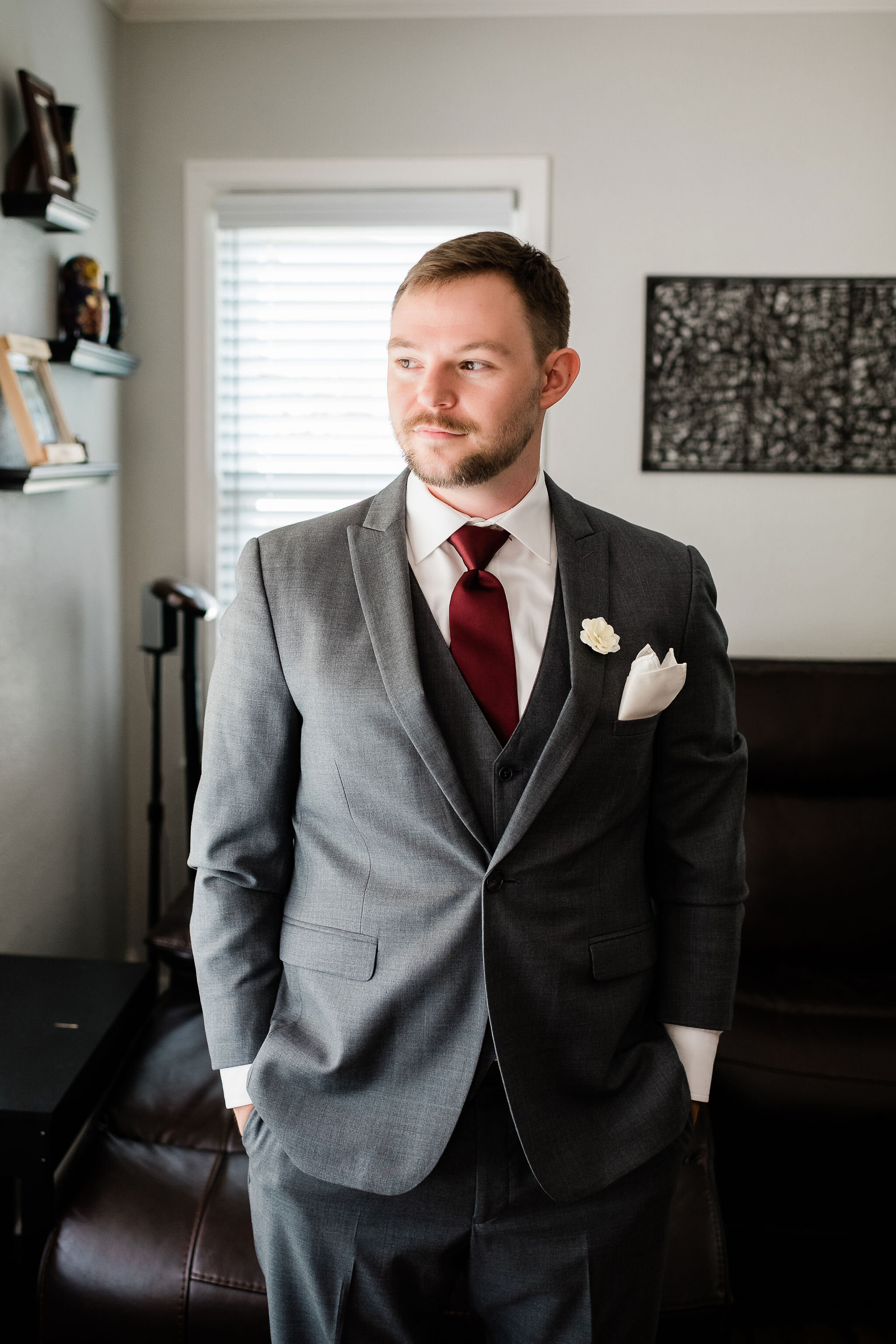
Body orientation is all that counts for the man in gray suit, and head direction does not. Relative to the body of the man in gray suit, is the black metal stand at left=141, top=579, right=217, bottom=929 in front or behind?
behind

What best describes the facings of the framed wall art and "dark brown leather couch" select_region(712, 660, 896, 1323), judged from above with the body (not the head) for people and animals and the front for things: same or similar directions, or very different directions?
same or similar directions

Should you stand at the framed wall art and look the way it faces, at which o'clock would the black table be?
The black table is roughly at 1 o'clock from the framed wall art.

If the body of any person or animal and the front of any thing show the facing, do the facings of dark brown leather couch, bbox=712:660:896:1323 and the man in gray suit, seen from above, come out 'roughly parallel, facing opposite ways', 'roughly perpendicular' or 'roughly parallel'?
roughly parallel

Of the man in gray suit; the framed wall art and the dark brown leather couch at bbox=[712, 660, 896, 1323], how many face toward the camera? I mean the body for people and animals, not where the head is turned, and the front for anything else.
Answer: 3

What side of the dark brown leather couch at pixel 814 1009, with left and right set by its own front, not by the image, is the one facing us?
front

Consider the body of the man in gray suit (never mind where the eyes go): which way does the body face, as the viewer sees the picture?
toward the camera

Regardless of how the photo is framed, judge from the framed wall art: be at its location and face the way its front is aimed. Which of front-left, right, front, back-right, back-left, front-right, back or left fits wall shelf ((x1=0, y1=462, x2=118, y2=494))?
front-right

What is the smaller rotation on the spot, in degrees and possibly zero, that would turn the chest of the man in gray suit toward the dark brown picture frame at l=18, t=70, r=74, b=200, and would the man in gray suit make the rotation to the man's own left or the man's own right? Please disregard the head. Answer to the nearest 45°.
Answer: approximately 135° to the man's own right

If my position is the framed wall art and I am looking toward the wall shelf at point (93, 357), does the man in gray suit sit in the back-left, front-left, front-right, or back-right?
front-left

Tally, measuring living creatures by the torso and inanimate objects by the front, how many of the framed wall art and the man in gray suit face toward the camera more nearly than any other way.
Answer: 2

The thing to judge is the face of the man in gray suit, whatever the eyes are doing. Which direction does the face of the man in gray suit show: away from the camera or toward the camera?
toward the camera
